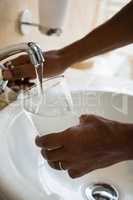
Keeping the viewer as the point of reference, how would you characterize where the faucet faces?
facing to the right of the viewer
